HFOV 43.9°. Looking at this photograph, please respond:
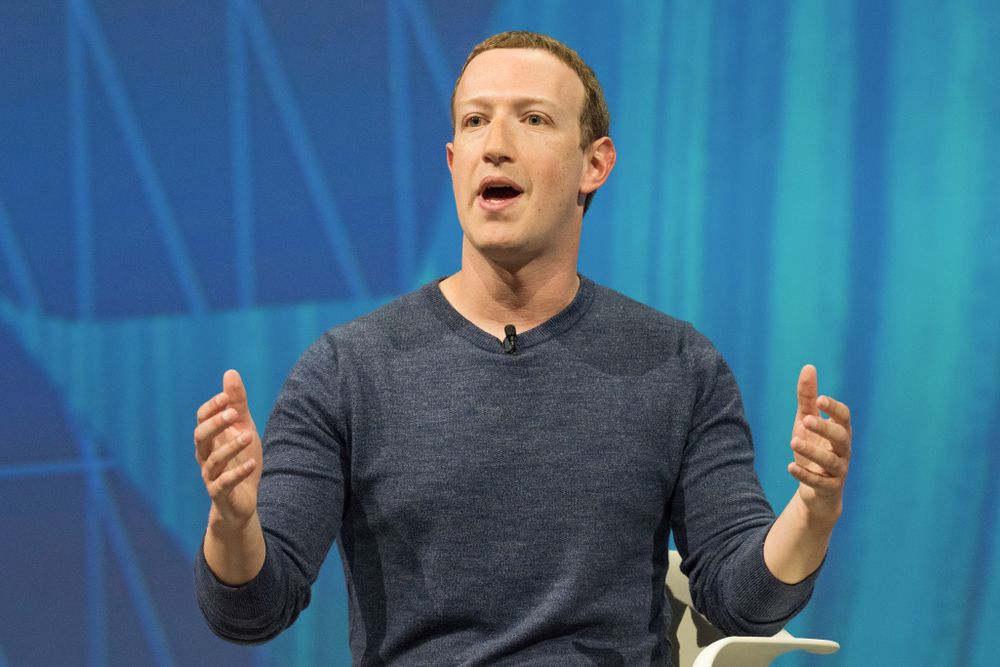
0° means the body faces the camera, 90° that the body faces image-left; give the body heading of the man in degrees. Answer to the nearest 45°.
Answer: approximately 0°
